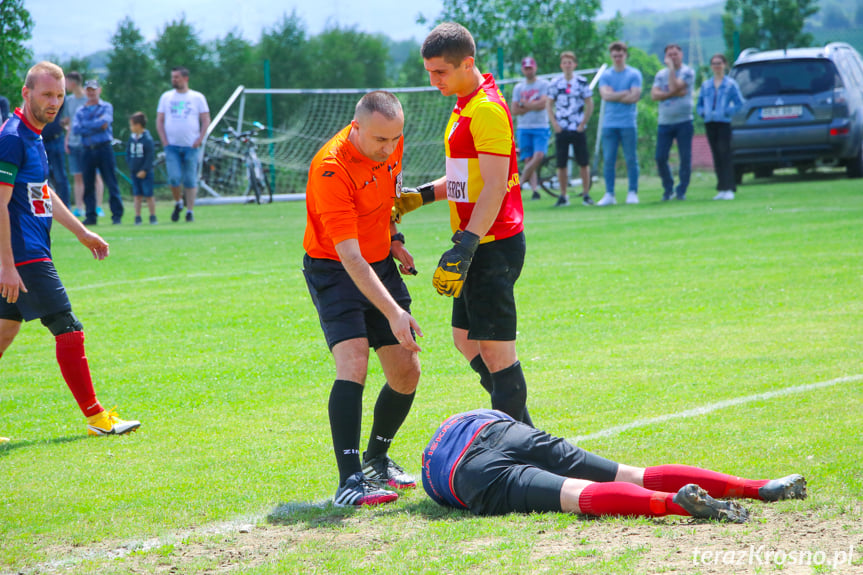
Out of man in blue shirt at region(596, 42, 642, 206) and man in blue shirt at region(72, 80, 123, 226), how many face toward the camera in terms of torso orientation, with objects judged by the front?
2

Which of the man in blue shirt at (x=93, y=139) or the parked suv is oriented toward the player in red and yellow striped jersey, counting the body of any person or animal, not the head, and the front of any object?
the man in blue shirt

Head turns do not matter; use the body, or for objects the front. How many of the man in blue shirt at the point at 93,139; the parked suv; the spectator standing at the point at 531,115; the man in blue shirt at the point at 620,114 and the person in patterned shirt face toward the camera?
4

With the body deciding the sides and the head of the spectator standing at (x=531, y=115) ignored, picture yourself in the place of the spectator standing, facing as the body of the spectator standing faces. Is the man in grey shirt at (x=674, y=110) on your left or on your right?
on your left

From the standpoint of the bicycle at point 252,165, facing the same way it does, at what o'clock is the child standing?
The child standing is roughly at 1 o'clock from the bicycle.

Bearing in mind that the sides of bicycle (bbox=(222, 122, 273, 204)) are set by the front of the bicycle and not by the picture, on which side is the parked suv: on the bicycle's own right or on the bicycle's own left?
on the bicycle's own left

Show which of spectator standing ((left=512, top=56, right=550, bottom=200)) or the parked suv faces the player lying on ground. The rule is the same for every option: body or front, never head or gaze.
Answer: the spectator standing

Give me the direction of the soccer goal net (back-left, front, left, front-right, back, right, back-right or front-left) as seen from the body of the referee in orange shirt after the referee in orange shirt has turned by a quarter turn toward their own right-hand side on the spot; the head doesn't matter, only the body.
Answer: back-right
